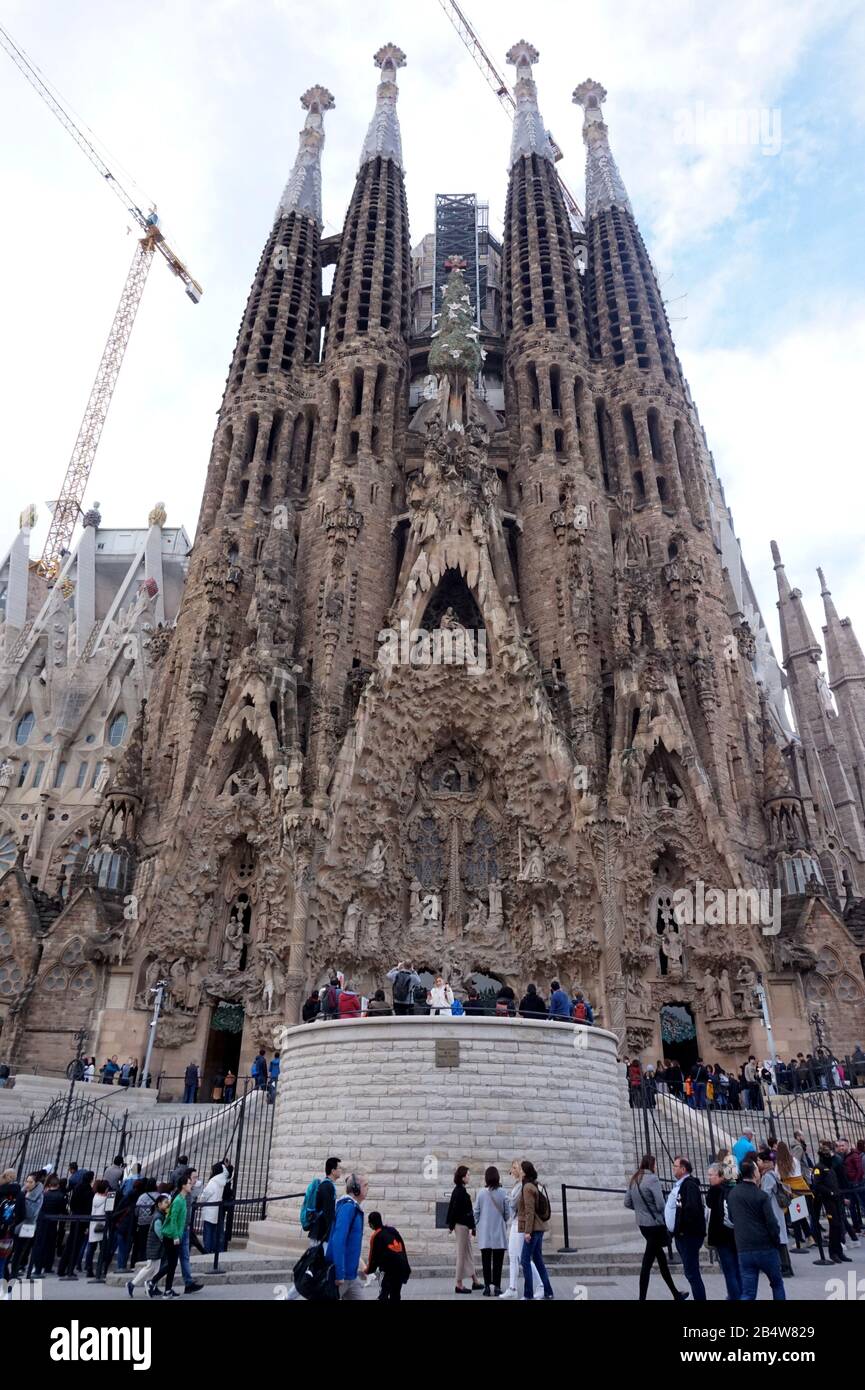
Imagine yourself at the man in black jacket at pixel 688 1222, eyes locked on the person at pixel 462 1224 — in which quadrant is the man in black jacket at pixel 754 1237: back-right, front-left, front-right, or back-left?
back-left

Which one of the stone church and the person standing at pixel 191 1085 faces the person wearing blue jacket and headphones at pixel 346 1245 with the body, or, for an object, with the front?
the stone church

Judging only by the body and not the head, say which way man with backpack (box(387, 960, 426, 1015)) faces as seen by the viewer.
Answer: away from the camera

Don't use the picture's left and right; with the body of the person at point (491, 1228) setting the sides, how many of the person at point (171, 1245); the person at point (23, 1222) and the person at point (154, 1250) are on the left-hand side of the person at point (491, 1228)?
3

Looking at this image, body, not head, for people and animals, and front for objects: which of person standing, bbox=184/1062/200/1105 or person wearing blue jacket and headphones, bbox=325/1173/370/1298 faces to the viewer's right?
the person wearing blue jacket and headphones

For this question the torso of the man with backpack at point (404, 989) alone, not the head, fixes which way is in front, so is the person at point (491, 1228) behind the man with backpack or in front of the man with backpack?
behind

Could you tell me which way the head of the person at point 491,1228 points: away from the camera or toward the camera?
away from the camera

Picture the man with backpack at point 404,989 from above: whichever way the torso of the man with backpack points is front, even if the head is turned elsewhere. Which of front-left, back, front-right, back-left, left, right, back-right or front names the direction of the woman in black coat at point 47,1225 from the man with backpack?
back-left

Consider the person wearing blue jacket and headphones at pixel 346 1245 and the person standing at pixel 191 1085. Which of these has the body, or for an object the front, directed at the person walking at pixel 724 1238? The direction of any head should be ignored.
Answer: the person wearing blue jacket and headphones

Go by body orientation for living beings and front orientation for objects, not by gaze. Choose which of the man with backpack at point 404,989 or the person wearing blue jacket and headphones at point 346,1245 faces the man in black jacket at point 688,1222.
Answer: the person wearing blue jacket and headphones

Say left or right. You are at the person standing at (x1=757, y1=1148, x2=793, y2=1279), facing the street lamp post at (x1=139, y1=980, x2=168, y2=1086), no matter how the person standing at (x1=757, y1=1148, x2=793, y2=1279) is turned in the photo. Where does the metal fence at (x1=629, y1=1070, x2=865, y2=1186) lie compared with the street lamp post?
right
